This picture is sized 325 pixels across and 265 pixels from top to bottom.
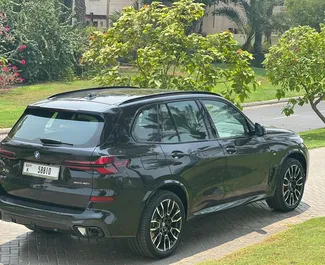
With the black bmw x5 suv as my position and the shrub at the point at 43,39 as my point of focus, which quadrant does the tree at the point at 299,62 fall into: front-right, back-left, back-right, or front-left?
front-right

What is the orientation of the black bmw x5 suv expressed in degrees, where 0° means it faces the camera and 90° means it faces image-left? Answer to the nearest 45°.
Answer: approximately 225°

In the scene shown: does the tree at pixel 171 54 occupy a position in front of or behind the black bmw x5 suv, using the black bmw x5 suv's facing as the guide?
in front

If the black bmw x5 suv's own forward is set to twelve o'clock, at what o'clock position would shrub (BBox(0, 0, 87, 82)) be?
The shrub is roughly at 10 o'clock from the black bmw x5 suv.

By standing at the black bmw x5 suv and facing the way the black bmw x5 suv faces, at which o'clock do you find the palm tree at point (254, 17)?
The palm tree is roughly at 11 o'clock from the black bmw x5 suv.
